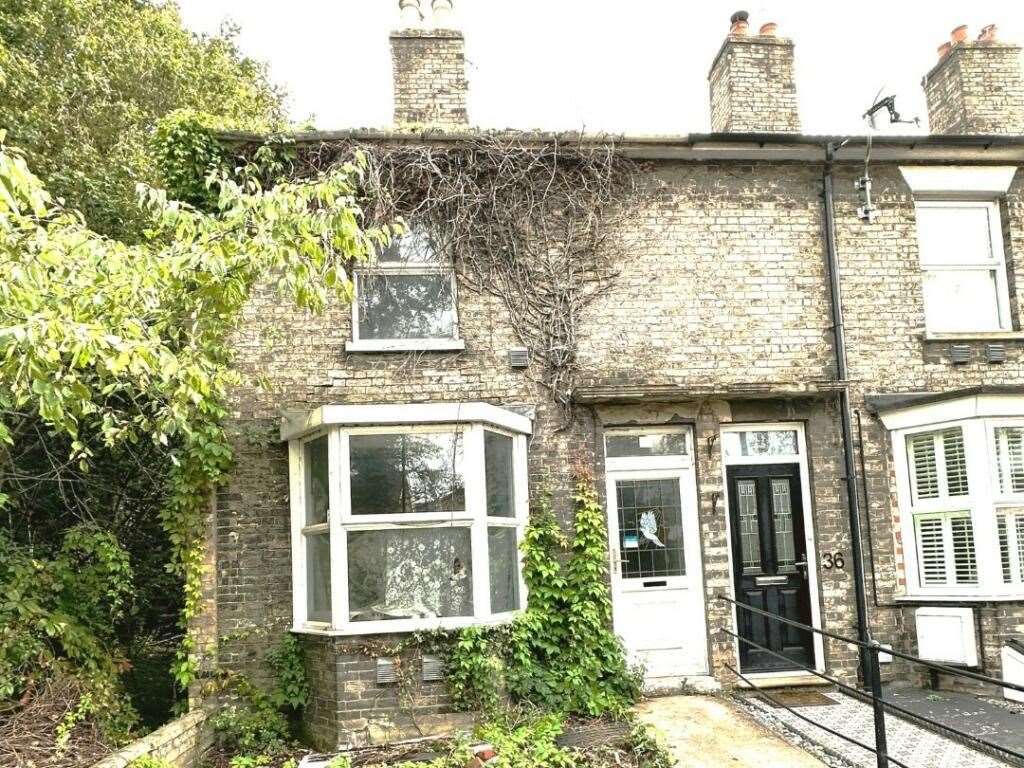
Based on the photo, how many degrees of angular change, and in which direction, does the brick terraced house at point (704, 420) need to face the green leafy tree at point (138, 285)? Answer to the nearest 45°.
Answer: approximately 45° to its right

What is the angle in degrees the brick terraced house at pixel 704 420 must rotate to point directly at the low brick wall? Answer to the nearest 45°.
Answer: approximately 45° to its right

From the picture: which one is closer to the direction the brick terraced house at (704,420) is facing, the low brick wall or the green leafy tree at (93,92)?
the low brick wall

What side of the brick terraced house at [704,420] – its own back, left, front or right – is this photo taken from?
front

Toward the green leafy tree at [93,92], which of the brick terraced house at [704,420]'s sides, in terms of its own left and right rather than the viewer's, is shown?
right
